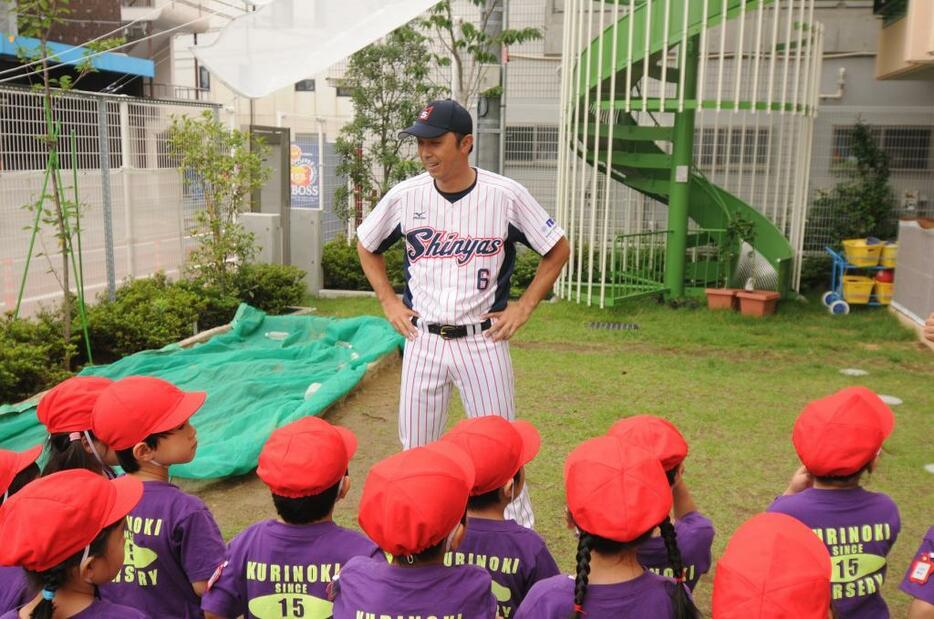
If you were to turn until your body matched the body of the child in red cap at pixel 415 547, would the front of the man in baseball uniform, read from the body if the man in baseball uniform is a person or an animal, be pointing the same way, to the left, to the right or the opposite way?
the opposite way

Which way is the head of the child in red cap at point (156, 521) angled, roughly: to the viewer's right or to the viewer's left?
to the viewer's right

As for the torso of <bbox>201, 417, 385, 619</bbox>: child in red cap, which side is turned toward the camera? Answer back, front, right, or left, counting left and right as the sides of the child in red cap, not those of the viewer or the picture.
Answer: back

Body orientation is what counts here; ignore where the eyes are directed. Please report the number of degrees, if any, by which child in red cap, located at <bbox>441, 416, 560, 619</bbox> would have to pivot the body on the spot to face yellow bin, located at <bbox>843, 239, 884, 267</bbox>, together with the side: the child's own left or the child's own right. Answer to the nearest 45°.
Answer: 0° — they already face it

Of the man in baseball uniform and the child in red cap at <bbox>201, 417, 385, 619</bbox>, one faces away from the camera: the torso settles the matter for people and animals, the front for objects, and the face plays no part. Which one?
the child in red cap

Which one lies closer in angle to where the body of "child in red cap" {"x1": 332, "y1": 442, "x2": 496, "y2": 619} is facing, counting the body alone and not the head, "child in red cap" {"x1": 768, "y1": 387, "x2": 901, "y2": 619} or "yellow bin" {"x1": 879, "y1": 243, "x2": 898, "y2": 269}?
the yellow bin

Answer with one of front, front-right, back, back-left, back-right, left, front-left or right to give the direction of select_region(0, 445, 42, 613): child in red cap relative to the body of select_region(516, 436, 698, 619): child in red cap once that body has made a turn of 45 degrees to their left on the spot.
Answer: front-left

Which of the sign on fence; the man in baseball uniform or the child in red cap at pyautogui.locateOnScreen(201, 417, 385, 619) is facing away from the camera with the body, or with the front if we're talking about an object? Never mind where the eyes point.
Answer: the child in red cap

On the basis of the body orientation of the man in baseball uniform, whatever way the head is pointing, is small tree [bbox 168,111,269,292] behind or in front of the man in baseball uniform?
behind

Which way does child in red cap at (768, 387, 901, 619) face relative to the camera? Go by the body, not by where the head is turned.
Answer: away from the camera

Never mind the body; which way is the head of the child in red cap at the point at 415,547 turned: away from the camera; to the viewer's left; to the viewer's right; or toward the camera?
away from the camera

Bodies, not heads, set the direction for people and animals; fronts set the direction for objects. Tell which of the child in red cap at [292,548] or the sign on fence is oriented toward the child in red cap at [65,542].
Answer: the sign on fence

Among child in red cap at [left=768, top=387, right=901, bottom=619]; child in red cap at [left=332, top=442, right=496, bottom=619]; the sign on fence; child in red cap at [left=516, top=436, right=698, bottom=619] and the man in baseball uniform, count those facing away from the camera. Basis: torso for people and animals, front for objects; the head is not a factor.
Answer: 3

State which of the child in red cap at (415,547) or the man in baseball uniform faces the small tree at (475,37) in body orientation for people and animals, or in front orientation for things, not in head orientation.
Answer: the child in red cap

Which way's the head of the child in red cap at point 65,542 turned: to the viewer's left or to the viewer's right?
to the viewer's right
